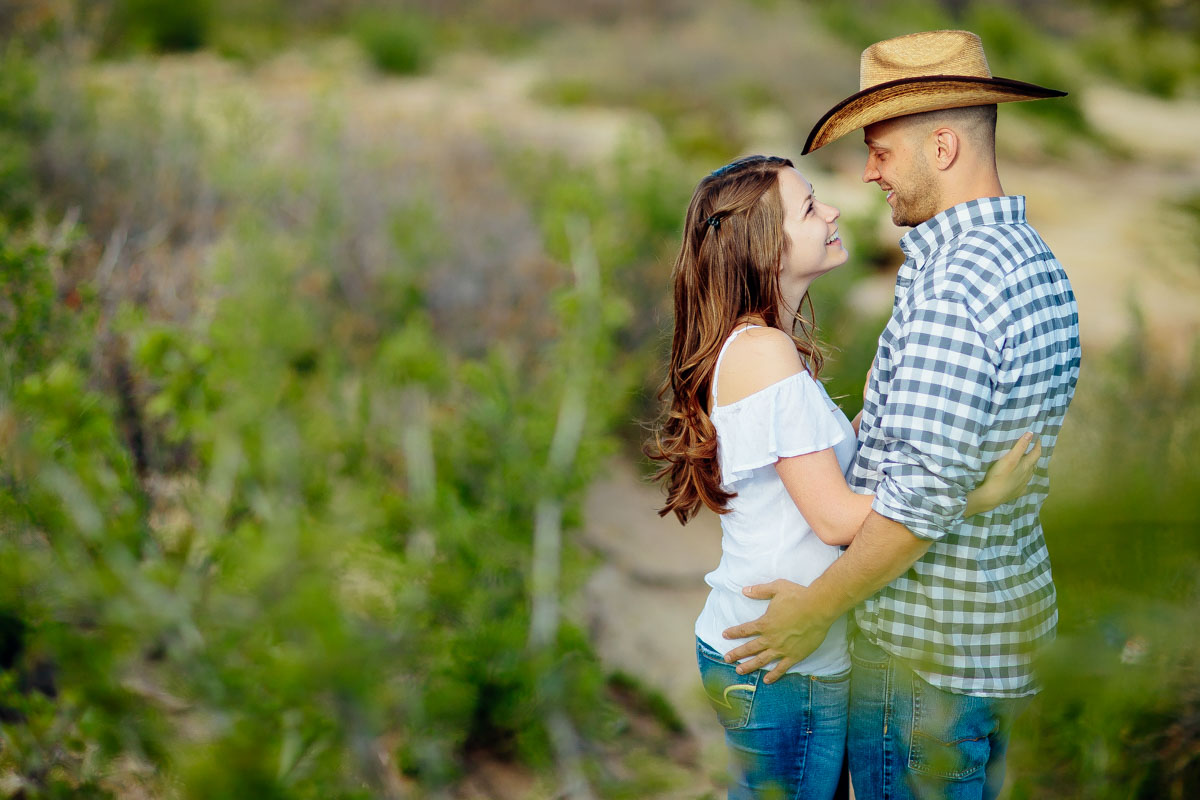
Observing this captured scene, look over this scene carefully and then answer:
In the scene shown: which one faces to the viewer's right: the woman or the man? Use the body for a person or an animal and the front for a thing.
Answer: the woman

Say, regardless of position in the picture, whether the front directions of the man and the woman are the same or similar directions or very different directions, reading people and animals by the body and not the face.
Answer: very different directions

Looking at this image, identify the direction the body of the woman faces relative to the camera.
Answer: to the viewer's right

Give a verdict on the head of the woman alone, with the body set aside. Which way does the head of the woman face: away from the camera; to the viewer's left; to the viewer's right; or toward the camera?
to the viewer's right

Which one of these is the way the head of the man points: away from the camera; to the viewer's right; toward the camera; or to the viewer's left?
to the viewer's left

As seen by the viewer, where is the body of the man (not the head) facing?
to the viewer's left
